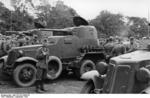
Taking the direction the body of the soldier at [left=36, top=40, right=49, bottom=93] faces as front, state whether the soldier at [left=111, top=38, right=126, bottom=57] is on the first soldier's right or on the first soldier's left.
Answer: on the first soldier's left

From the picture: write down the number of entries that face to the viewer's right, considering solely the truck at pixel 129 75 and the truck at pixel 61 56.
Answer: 0

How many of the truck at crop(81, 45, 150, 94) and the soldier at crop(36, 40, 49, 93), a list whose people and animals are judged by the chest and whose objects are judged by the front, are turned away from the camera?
0

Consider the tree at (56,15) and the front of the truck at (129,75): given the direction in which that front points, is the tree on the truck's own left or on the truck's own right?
on the truck's own right

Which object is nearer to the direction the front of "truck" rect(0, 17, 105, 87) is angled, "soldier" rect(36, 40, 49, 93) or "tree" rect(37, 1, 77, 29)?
the soldier

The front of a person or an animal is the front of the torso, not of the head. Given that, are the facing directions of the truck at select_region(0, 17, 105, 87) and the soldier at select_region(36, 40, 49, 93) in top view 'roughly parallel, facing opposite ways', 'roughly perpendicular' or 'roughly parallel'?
roughly perpendicular

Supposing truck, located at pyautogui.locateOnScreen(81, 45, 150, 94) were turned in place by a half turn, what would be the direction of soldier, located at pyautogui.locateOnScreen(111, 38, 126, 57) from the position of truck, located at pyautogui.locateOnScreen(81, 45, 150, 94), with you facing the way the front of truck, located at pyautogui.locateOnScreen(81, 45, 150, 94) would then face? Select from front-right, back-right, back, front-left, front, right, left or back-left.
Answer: front-left

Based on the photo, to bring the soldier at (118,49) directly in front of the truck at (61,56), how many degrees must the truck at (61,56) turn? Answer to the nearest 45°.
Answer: approximately 135° to its left

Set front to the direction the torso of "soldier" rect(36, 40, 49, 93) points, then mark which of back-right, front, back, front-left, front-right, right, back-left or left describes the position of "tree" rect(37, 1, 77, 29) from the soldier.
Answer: back-left

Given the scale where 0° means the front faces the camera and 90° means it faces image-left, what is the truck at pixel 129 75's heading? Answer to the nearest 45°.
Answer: approximately 45°

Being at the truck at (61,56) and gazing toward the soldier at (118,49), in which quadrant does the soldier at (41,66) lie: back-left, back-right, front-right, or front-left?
back-right

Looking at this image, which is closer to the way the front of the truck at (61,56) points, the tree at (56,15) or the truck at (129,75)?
the truck

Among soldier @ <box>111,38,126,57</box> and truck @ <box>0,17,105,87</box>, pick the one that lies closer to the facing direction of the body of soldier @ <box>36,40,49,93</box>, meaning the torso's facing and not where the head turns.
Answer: the soldier

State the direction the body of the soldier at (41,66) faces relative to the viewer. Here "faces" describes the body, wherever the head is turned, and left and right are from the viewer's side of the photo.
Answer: facing the viewer and to the right of the viewer
